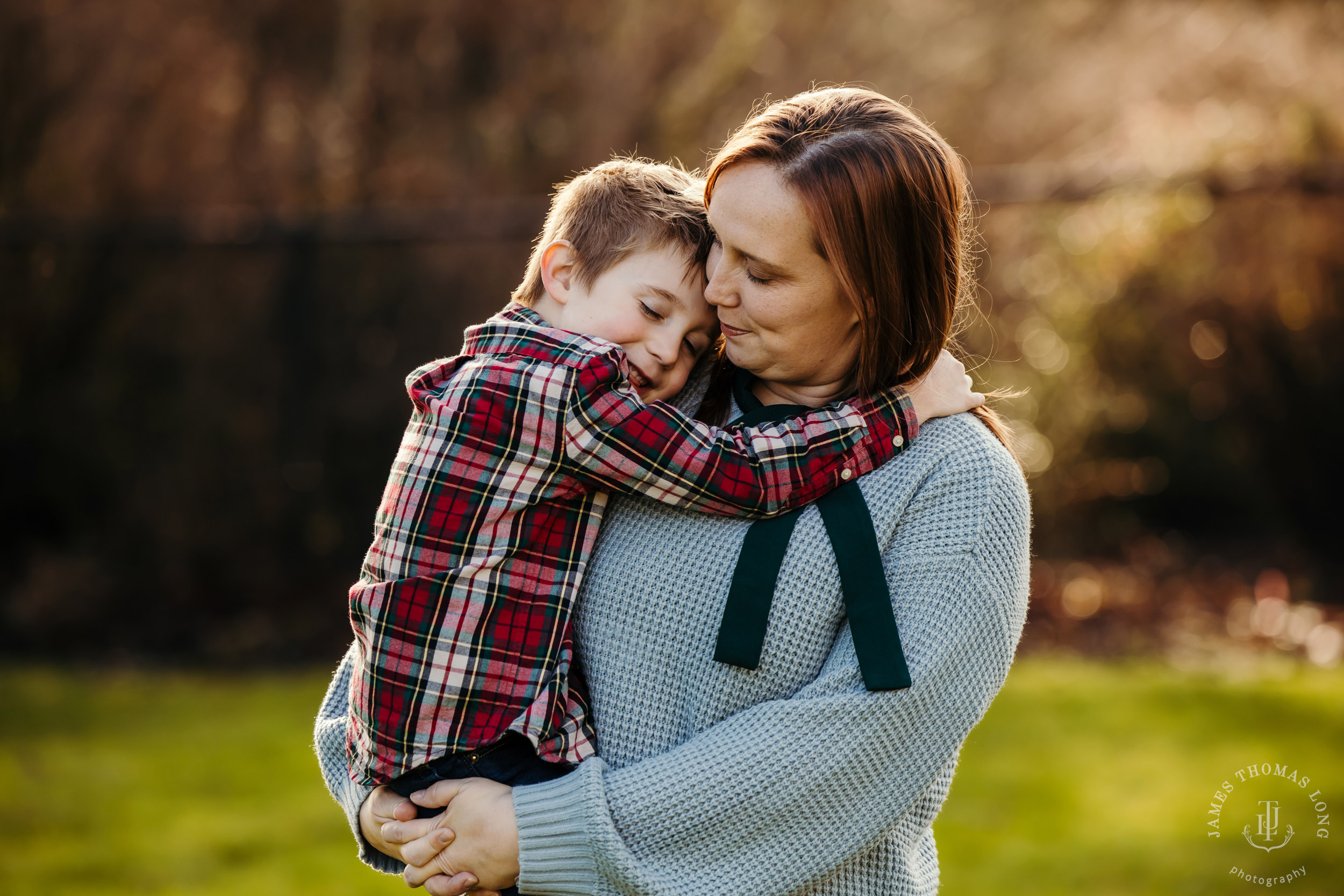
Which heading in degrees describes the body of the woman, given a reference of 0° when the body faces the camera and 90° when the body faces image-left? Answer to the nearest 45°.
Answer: approximately 45°

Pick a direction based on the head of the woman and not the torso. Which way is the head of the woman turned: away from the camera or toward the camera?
toward the camera

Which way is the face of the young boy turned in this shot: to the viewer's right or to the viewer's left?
to the viewer's right
